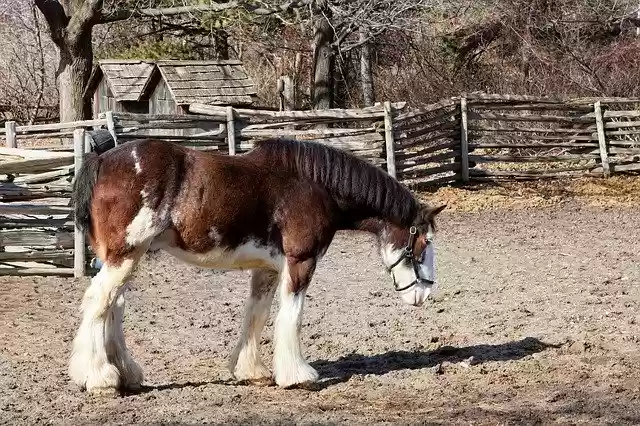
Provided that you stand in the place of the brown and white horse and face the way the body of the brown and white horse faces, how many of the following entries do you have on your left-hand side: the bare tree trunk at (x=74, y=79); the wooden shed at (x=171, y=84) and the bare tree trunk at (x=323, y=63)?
3

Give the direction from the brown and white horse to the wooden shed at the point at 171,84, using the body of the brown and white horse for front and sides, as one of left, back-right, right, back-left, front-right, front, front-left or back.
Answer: left

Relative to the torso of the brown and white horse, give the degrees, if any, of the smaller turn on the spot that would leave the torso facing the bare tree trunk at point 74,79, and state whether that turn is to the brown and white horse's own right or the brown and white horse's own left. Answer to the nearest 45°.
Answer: approximately 90° to the brown and white horse's own left

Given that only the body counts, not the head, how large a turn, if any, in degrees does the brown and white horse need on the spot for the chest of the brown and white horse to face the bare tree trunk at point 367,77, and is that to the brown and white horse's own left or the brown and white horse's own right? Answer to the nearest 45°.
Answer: approximately 90° to the brown and white horse's own left

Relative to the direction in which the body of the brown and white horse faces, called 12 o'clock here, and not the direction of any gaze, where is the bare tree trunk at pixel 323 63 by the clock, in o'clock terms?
The bare tree trunk is roughly at 9 o'clock from the brown and white horse.

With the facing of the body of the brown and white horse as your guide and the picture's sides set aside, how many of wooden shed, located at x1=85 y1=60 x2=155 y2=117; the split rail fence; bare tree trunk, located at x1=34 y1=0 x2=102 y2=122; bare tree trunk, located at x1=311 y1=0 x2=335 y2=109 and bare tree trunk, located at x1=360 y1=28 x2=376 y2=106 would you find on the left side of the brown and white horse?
5

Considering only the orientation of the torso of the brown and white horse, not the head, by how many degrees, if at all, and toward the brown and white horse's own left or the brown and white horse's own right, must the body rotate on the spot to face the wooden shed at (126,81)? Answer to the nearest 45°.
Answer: approximately 90° to the brown and white horse's own left

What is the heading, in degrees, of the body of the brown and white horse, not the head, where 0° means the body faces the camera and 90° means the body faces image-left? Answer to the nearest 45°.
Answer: approximately 270°

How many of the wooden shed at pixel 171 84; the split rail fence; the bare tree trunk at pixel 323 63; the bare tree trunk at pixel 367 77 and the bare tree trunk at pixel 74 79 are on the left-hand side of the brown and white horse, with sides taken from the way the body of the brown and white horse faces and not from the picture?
5

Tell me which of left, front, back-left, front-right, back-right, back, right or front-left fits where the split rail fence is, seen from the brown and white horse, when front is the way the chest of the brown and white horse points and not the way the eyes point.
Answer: left

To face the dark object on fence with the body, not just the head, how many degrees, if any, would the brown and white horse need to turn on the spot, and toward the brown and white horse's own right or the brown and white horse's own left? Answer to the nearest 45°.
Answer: approximately 90° to the brown and white horse's own left

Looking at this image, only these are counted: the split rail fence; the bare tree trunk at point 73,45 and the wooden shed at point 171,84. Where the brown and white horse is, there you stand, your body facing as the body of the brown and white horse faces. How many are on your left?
3

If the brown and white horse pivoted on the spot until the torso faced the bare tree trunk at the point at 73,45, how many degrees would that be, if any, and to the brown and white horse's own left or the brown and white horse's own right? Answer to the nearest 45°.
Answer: approximately 90° to the brown and white horse's own left
